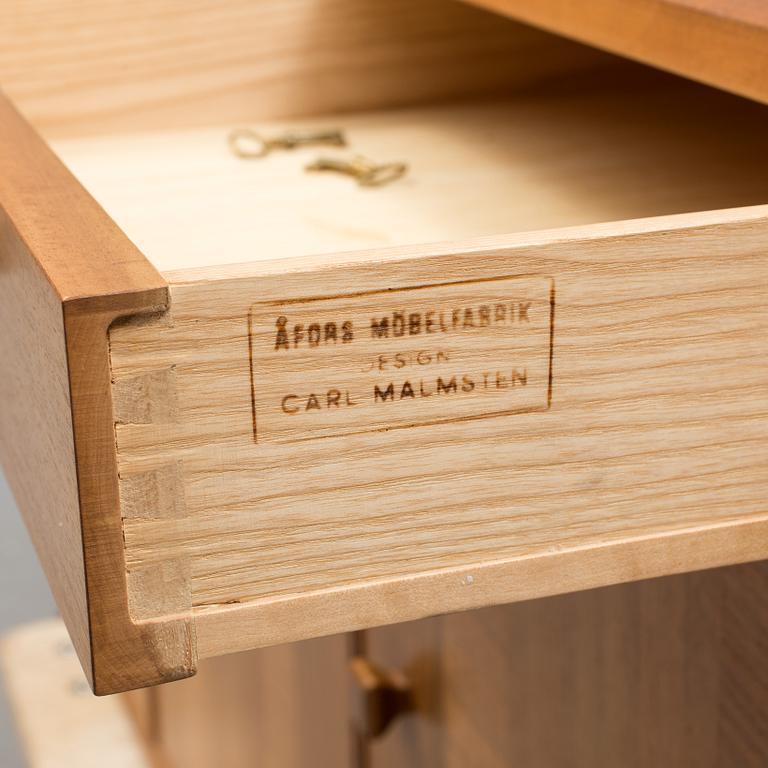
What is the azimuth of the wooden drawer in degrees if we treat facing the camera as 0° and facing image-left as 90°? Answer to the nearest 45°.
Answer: approximately 90°
